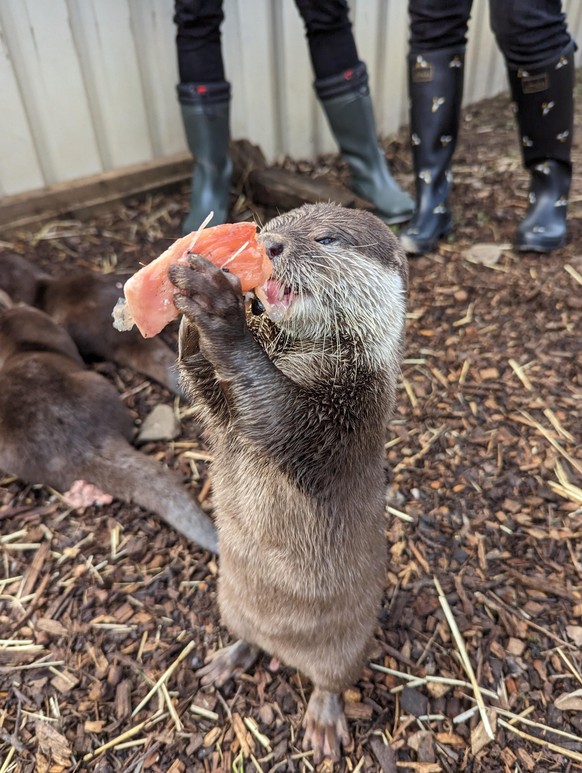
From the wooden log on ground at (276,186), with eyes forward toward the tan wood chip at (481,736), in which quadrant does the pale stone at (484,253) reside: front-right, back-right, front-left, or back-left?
front-left

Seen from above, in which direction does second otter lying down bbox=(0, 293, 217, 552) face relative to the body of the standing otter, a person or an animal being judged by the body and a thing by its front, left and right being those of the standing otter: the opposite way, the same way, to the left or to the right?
to the right

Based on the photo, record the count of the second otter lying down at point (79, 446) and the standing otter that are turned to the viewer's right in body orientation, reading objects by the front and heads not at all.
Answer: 0

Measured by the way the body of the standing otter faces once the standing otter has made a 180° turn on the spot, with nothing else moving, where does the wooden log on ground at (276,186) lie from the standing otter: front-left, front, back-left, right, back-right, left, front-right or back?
front-left

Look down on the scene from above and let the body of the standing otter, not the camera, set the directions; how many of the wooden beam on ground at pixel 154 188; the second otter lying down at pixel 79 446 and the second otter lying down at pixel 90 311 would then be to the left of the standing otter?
0

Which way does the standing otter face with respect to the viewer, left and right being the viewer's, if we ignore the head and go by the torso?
facing the viewer and to the left of the viewer

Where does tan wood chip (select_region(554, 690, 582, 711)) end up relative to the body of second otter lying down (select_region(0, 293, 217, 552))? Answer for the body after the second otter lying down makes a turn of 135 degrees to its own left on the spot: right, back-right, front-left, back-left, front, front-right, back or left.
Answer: front-left

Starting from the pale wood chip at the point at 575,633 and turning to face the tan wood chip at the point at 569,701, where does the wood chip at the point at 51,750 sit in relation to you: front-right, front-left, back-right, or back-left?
front-right

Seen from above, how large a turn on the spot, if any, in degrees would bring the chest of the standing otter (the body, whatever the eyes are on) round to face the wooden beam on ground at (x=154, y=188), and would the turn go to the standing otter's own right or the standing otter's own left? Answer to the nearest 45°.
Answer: approximately 135° to the standing otter's own right

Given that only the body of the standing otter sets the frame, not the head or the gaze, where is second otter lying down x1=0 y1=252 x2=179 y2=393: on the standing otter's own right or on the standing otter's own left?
on the standing otter's own right

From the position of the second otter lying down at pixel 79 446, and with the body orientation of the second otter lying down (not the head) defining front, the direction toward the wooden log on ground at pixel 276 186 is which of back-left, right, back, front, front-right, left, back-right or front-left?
right

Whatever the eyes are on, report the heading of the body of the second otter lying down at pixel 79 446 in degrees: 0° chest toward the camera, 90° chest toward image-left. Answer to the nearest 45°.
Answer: approximately 135°

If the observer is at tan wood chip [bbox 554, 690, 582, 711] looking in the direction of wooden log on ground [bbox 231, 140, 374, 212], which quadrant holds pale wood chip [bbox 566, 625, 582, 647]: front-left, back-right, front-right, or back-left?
front-right

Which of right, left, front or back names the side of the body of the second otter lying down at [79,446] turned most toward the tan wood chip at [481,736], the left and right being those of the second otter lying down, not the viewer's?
back

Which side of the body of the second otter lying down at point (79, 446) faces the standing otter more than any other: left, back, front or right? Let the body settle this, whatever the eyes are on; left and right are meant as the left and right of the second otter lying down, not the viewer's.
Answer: back

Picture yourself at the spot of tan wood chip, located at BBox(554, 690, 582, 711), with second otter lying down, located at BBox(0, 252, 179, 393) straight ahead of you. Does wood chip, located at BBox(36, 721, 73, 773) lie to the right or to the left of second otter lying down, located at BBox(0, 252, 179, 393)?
left

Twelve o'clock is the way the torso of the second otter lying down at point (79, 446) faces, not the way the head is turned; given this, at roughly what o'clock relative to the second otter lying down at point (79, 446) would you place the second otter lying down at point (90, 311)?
the second otter lying down at point (90, 311) is roughly at 2 o'clock from the second otter lying down at point (79, 446).
